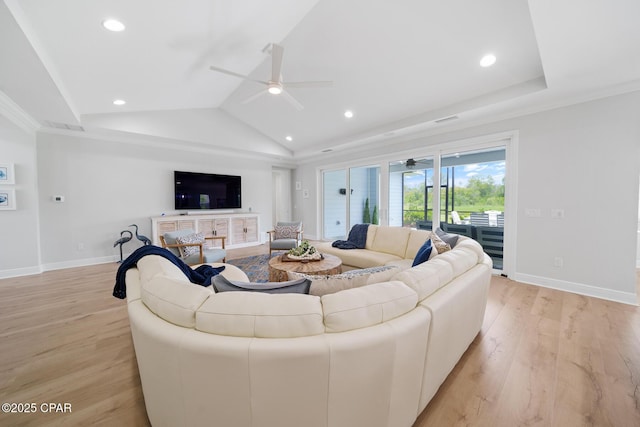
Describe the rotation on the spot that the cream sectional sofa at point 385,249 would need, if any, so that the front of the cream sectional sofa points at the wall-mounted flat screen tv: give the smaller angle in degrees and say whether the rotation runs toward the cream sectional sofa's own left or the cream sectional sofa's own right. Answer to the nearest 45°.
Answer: approximately 45° to the cream sectional sofa's own right

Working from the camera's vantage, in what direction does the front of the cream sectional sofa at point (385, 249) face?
facing the viewer and to the left of the viewer

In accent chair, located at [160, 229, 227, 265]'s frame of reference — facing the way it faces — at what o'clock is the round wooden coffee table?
The round wooden coffee table is roughly at 12 o'clock from the accent chair.

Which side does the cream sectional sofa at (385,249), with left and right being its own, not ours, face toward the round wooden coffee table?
front

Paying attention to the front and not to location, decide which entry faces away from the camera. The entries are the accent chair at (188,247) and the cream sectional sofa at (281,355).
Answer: the cream sectional sofa

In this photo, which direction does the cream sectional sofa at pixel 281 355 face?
away from the camera

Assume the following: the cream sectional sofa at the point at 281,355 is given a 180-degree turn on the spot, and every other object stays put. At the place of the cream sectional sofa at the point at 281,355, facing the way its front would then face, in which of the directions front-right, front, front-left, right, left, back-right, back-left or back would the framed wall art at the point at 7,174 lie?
back-right

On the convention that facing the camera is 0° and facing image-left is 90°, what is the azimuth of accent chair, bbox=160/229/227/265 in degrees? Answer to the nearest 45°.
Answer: approximately 315°

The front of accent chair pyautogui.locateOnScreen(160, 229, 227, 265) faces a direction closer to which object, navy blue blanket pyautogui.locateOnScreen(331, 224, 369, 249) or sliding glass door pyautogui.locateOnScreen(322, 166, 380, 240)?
the navy blue blanket

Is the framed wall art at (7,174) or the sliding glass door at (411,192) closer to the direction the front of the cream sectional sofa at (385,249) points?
the framed wall art

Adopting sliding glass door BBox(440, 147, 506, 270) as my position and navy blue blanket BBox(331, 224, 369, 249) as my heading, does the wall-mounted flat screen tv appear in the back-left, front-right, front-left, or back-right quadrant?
front-right

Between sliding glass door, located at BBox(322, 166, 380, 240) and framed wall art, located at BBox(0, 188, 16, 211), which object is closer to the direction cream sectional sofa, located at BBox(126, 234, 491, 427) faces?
the sliding glass door

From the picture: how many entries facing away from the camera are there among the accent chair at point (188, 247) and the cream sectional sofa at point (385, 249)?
0
